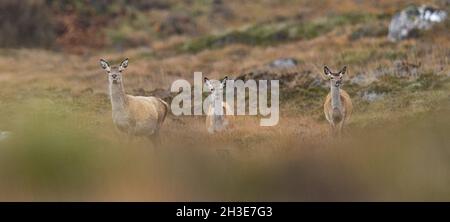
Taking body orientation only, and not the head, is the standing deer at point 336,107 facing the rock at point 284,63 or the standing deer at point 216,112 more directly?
the standing deer

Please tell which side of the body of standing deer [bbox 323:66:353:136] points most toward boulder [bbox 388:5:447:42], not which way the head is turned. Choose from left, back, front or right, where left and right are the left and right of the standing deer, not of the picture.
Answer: back

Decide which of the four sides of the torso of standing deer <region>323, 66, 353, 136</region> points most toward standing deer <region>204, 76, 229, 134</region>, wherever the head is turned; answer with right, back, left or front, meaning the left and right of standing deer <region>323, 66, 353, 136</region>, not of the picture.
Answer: right

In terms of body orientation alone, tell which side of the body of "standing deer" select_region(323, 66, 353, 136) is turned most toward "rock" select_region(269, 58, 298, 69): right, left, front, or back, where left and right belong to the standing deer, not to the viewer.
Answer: back

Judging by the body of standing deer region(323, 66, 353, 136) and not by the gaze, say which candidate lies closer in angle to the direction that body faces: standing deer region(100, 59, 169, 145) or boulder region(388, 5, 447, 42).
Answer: the standing deer

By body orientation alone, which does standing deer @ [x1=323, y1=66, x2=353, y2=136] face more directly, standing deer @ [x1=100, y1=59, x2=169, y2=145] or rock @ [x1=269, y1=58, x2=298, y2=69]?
the standing deer

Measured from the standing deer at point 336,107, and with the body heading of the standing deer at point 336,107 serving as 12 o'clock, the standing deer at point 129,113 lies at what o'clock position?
the standing deer at point 129,113 is roughly at 2 o'clock from the standing deer at point 336,107.

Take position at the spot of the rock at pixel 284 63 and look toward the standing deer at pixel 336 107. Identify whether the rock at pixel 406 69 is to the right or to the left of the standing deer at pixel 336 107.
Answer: left

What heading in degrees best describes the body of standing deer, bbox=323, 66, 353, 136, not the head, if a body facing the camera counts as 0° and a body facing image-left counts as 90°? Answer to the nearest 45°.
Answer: approximately 0°

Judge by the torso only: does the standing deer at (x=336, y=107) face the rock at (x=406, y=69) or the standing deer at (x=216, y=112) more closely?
the standing deer
